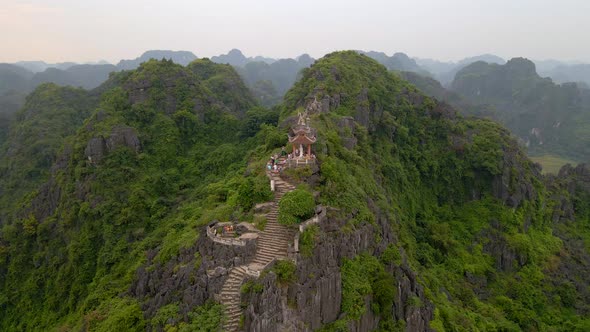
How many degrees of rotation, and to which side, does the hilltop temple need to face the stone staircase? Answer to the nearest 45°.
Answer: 0° — it already faces it

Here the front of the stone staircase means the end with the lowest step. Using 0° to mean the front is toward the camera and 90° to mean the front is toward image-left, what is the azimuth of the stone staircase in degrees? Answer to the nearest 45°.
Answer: approximately 0°

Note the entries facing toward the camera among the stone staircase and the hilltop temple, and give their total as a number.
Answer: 2

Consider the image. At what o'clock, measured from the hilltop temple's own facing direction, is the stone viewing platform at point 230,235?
The stone viewing platform is roughly at 1 o'clock from the hilltop temple.

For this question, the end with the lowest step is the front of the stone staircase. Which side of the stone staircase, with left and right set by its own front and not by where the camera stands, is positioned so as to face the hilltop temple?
back
